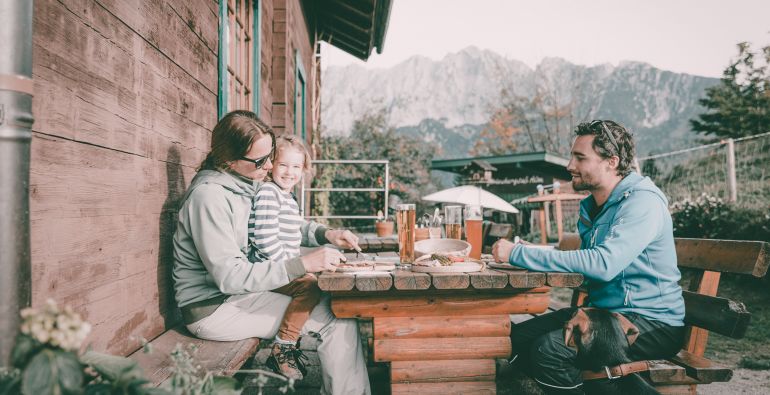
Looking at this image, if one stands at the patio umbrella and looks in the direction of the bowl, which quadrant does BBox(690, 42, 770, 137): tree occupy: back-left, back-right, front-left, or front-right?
back-left

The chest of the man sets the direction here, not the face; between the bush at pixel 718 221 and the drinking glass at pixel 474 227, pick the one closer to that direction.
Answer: the drinking glass

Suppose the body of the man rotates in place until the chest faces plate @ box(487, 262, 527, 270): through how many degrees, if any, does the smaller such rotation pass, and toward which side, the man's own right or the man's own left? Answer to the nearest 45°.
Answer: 0° — they already face it

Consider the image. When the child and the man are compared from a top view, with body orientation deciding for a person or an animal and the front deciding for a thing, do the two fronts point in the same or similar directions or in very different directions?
very different directions

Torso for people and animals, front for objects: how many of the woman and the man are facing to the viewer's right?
1

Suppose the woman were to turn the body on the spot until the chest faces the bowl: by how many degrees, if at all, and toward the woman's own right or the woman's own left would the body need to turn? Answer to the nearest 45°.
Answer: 0° — they already face it

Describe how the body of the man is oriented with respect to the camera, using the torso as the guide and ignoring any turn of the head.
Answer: to the viewer's left

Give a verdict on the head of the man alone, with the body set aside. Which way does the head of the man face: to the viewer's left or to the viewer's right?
to the viewer's left

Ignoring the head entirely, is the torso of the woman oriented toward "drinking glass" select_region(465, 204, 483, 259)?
yes

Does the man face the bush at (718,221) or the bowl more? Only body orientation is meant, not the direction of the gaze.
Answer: the bowl

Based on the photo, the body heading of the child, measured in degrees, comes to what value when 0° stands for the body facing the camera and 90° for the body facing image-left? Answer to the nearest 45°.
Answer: approximately 315°

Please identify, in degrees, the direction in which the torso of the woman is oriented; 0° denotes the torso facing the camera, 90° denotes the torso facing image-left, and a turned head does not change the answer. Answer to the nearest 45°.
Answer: approximately 270°

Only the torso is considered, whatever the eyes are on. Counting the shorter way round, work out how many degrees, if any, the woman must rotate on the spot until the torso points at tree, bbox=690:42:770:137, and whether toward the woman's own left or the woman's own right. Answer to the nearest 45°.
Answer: approximately 45° to the woman's own left
